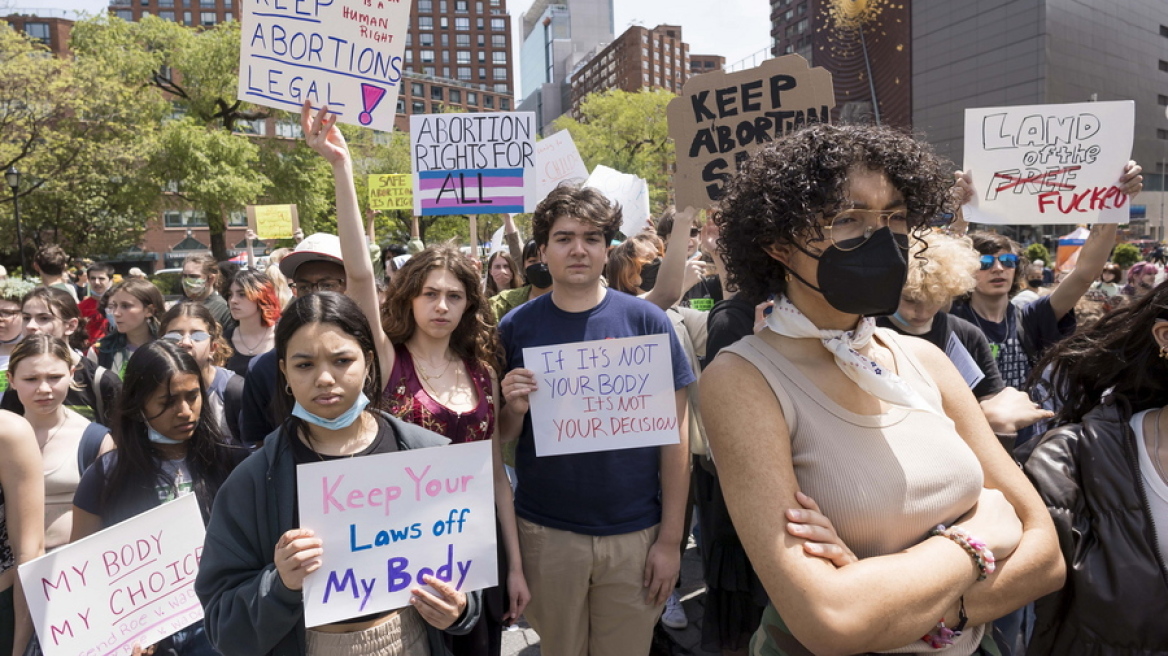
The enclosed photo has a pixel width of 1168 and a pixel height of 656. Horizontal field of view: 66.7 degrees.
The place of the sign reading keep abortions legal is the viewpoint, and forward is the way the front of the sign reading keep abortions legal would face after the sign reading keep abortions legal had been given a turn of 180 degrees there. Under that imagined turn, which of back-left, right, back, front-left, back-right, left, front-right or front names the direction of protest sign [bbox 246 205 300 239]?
front

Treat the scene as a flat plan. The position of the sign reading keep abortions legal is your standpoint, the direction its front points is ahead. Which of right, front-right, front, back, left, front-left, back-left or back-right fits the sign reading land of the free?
left

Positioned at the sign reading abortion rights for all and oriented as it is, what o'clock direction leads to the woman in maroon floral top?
The woman in maroon floral top is roughly at 12 o'clock from the sign reading abortion rights for all.

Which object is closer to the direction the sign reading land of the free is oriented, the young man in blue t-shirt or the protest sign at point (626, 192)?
the young man in blue t-shirt

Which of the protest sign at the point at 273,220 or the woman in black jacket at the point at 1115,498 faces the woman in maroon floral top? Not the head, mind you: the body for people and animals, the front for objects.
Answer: the protest sign

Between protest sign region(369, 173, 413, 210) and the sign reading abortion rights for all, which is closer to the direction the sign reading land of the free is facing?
the sign reading abortion rights for all

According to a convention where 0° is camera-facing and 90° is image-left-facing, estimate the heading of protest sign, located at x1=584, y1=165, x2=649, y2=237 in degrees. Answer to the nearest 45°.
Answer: approximately 0°

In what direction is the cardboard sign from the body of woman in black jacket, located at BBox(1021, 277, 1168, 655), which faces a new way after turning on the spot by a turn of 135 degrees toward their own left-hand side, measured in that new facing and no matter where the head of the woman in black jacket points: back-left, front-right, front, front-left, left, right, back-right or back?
front-left

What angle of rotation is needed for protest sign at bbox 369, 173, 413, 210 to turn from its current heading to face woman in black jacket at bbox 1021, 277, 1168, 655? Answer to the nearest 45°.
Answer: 0° — it already faces them

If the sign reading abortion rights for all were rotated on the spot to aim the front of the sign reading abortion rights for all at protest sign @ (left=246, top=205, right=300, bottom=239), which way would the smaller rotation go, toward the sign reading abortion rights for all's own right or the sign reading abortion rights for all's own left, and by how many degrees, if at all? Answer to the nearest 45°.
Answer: approximately 180°

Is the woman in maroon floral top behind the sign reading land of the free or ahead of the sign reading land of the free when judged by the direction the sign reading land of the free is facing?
ahead

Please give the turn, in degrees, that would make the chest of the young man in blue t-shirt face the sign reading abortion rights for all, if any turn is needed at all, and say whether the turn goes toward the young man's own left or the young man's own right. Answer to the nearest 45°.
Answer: approximately 180°
